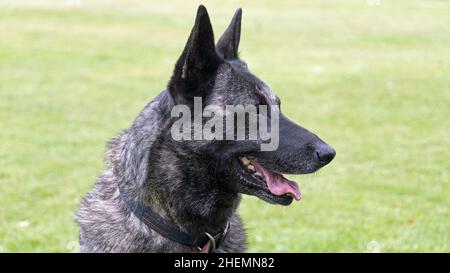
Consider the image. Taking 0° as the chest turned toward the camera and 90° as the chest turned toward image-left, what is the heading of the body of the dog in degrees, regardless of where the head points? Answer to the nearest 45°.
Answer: approximately 270°
